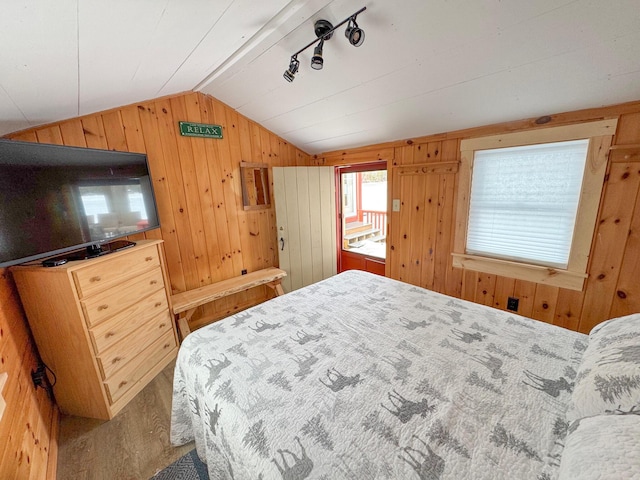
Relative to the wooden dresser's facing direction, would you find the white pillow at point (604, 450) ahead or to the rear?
ahead

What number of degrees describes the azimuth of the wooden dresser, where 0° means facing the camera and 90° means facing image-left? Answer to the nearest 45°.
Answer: approximately 315°

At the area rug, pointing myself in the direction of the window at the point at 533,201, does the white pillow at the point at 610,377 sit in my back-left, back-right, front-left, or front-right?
front-right

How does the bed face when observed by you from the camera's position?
facing away from the viewer and to the left of the viewer

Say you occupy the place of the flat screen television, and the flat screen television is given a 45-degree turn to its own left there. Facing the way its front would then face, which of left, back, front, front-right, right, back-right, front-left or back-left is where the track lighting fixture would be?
front-right

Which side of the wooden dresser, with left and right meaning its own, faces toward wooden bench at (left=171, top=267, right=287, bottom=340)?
left

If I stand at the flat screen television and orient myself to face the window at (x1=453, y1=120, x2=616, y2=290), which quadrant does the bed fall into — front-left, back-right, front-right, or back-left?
front-right

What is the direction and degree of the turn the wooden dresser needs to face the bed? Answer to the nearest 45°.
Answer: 0° — it already faces it

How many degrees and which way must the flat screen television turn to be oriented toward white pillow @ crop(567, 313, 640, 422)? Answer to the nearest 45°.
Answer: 0° — it already faces it

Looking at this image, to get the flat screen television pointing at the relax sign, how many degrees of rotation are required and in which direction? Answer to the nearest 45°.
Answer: approximately 90° to its left

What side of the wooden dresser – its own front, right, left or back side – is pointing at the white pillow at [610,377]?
front

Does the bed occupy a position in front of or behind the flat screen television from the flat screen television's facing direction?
in front

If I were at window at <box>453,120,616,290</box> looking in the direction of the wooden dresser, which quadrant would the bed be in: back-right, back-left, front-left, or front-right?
front-left

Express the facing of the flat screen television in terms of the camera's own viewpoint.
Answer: facing the viewer and to the right of the viewer

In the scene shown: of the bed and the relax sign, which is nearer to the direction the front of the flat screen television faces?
the bed
